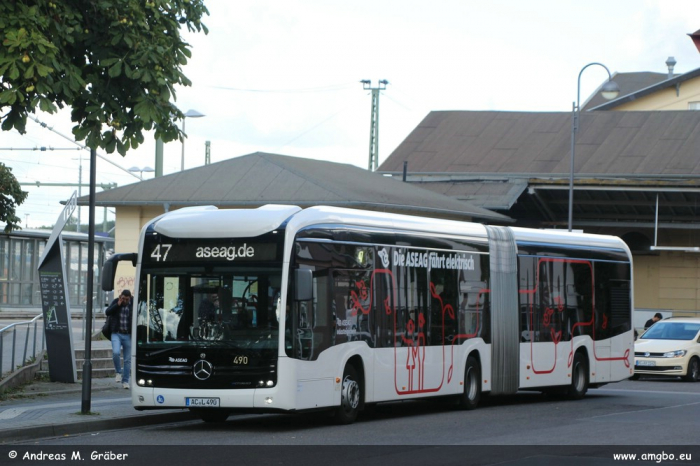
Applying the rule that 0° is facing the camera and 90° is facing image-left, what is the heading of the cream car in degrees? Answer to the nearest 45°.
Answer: approximately 45°

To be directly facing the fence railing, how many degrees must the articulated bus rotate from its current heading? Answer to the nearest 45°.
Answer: approximately 90° to its right

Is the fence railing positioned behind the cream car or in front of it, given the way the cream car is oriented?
in front

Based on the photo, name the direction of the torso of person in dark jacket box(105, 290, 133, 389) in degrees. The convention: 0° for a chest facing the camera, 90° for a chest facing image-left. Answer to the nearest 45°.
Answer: approximately 0°

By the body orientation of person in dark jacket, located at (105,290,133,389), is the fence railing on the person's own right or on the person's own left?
on the person's own right

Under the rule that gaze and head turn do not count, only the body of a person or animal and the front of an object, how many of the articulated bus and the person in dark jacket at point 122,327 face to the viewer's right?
0
